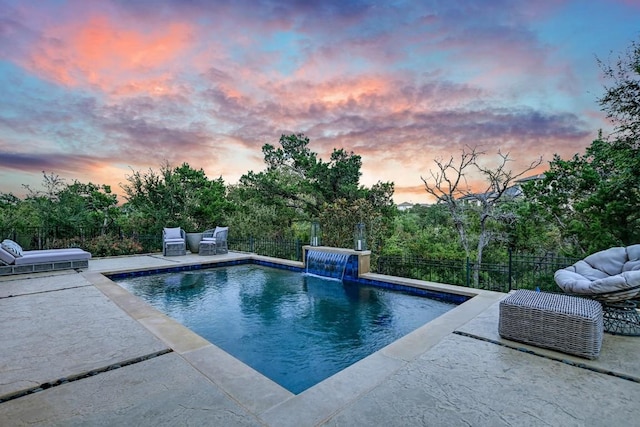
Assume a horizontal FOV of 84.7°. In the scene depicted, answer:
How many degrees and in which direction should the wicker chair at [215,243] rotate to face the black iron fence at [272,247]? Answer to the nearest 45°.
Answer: approximately 135° to its left

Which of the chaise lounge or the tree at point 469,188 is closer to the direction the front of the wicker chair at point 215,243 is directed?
the chaise lounge

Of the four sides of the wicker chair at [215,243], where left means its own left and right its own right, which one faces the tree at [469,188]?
left

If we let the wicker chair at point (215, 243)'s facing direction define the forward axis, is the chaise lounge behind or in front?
in front

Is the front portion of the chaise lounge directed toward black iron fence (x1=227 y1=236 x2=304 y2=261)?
yes

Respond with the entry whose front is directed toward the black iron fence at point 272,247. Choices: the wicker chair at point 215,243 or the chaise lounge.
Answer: the chaise lounge

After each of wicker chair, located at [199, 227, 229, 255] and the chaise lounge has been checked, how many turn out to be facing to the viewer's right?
1

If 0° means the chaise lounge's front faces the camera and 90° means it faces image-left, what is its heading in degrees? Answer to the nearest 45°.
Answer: approximately 270°

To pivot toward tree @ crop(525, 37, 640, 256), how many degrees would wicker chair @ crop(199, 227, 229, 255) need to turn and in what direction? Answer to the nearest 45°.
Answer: approximately 90° to its left

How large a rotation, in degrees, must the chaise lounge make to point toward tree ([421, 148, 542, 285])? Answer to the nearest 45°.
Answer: approximately 45° to its right

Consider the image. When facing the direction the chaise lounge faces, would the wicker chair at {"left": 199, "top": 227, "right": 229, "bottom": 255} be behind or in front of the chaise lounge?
in front

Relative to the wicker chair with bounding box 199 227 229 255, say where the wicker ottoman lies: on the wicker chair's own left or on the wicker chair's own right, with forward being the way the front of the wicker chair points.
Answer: on the wicker chair's own left

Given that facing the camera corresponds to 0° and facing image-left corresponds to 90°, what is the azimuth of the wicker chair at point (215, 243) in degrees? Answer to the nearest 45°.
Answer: approximately 45°
